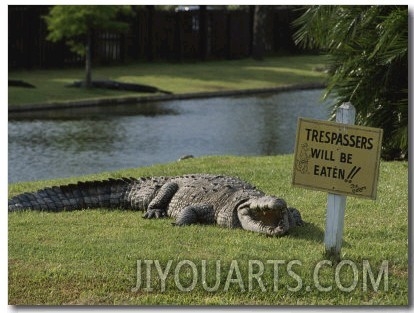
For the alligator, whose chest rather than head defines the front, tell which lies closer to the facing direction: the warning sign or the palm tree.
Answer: the warning sign

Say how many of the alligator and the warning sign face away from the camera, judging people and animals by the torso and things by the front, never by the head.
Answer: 0

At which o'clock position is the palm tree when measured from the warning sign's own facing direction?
The palm tree is roughly at 6 o'clock from the warning sign.

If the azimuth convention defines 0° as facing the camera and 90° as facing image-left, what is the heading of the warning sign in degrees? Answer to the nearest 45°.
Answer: approximately 0°

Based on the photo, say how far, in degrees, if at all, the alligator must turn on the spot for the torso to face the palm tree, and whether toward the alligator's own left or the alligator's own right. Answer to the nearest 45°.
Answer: approximately 90° to the alligator's own left
